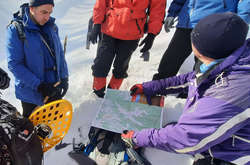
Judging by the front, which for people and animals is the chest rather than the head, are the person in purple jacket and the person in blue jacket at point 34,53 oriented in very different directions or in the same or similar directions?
very different directions

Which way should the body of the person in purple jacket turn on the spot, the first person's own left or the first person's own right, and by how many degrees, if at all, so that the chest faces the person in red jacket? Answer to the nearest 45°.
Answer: approximately 45° to the first person's own right

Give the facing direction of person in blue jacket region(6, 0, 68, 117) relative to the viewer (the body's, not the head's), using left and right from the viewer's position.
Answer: facing the viewer and to the right of the viewer

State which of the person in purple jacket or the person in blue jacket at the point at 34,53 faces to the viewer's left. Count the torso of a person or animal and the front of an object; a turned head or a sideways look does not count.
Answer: the person in purple jacket

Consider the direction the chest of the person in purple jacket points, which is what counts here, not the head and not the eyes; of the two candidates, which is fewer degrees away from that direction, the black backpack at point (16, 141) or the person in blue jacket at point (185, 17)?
the black backpack

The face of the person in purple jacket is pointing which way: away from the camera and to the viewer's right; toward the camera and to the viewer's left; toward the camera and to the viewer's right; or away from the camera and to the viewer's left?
away from the camera and to the viewer's left

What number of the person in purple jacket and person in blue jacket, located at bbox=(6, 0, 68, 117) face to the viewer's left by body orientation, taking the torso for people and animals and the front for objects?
1

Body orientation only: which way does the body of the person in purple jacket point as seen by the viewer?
to the viewer's left

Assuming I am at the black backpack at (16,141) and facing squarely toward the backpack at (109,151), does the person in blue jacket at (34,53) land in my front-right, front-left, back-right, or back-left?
front-left

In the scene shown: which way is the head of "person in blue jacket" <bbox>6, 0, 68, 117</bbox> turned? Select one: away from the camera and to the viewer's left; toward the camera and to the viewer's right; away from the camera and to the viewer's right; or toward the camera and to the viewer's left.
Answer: toward the camera and to the viewer's right

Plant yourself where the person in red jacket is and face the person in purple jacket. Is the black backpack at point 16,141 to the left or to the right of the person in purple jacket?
right
